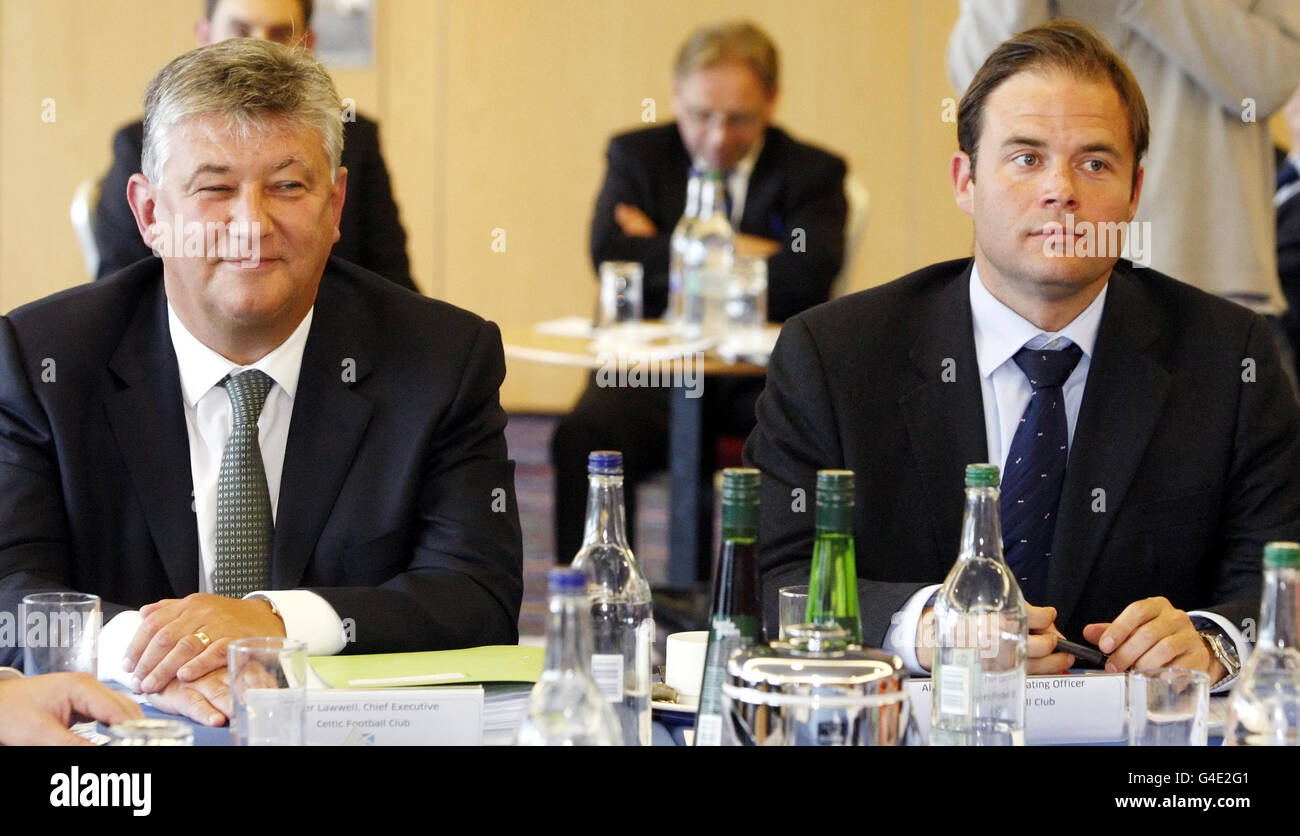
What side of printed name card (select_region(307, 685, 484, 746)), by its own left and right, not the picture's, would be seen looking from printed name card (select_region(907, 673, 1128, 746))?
left

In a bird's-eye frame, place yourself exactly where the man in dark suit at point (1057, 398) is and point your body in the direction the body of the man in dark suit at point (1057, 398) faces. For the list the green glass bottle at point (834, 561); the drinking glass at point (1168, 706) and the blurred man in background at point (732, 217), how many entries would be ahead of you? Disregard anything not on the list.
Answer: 2

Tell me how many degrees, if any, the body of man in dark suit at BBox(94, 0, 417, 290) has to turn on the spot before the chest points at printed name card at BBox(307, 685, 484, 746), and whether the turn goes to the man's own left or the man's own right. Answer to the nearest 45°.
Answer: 0° — they already face it

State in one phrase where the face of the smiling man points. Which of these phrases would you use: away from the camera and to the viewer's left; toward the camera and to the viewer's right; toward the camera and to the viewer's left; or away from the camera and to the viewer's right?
toward the camera and to the viewer's right

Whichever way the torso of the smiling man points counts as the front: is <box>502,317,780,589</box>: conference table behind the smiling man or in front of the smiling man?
behind

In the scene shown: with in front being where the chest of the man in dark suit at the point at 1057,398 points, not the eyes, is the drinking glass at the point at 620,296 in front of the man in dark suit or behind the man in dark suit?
behind

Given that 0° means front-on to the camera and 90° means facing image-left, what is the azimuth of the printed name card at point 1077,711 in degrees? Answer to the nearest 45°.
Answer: approximately 0°

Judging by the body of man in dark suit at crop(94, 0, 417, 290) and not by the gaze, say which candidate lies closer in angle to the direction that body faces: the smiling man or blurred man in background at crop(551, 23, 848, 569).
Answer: the smiling man

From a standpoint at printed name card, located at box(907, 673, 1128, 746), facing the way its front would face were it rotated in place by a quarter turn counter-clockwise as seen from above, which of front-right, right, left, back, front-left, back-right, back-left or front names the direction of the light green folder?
back
